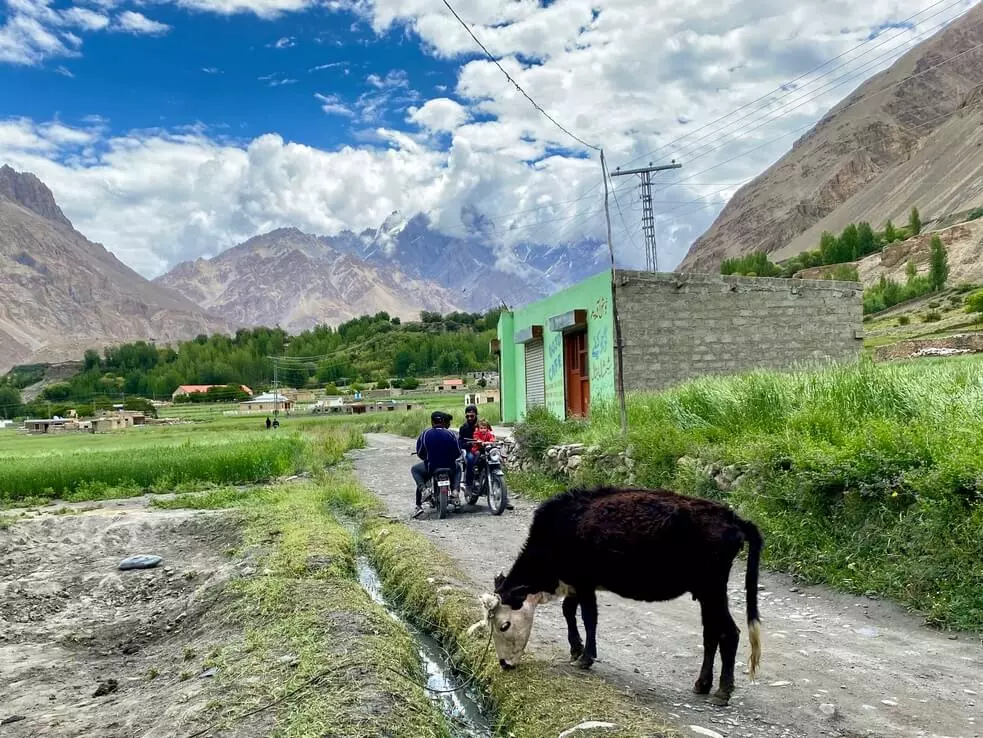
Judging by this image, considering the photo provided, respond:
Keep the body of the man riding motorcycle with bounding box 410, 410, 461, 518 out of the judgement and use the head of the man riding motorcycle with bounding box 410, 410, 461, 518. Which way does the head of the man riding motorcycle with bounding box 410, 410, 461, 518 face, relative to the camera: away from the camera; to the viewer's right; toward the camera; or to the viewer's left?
away from the camera

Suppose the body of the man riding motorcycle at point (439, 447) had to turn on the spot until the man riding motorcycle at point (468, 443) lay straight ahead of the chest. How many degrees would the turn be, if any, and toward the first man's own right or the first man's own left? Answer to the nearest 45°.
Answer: approximately 45° to the first man's own right

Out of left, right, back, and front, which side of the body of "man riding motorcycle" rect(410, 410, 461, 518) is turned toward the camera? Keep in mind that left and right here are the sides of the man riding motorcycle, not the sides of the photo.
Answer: back

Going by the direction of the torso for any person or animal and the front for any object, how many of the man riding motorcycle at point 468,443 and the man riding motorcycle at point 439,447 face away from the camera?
1

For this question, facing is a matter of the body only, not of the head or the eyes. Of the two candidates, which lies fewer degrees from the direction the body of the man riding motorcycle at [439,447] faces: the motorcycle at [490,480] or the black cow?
the motorcycle

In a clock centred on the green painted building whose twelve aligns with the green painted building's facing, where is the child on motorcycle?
The child on motorcycle is roughly at 11 o'clock from the green painted building.

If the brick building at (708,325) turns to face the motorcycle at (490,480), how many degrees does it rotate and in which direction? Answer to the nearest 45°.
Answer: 0° — it already faces it

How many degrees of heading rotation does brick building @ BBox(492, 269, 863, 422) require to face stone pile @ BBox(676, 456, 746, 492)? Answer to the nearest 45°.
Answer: approximately 45° to its left

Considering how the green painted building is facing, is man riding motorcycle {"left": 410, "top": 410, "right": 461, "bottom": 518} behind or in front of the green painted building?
in front
